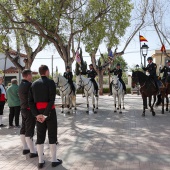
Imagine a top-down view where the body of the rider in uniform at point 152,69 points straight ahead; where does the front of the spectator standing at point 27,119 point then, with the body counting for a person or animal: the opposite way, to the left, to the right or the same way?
the opposite way

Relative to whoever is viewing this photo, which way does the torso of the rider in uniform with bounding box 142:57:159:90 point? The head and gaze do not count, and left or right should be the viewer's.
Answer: facing the viewer and to the left of the viewer

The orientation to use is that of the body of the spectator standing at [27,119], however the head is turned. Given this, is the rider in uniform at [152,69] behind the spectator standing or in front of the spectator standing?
in front

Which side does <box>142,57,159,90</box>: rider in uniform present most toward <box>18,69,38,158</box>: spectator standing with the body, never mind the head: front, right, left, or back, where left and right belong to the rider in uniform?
front
